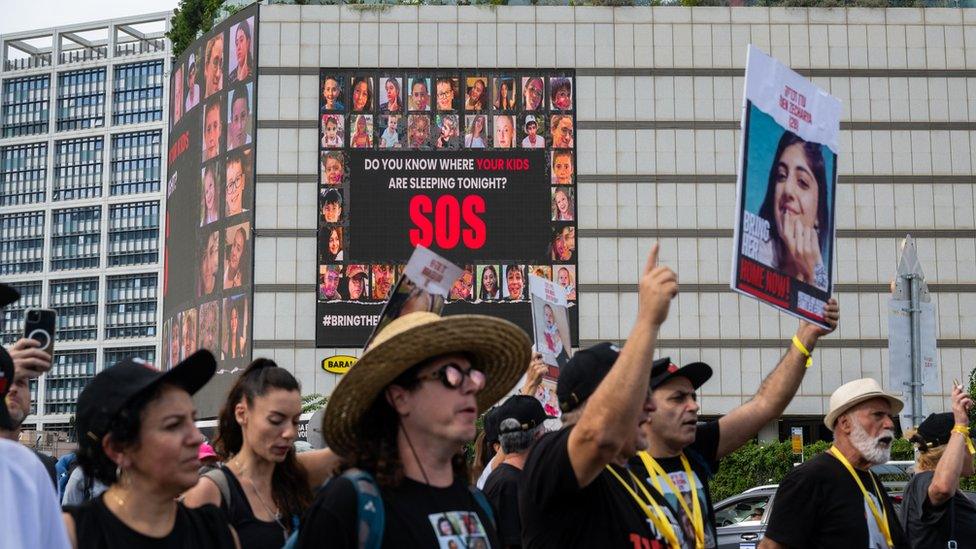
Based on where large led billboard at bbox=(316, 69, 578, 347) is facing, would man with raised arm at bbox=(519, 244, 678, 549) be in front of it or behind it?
in front

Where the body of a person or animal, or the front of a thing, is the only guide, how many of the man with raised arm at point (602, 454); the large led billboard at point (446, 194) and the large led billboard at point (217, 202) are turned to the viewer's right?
1

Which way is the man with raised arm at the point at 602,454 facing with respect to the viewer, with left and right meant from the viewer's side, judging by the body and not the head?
facing to the right of the viewer

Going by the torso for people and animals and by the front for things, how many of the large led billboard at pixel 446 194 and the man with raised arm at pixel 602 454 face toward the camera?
1

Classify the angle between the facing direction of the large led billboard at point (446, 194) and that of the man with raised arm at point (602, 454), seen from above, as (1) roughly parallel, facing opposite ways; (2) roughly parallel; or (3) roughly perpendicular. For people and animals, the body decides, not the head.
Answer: roughly perpendicular

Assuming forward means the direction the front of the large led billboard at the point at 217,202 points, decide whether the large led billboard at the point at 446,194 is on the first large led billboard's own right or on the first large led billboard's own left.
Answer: on the first large led billboard's own left

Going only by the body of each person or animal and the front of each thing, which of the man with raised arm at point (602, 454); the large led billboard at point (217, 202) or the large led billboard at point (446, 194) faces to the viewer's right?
the man with raised arm

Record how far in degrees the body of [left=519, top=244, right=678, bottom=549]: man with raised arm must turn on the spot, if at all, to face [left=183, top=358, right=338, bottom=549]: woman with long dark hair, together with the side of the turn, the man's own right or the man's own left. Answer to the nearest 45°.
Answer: approximately 135° to the man's own left

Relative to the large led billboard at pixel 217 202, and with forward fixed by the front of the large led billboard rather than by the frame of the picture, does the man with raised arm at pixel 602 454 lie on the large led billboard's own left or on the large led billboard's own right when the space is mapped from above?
on the large led billboard's own left
